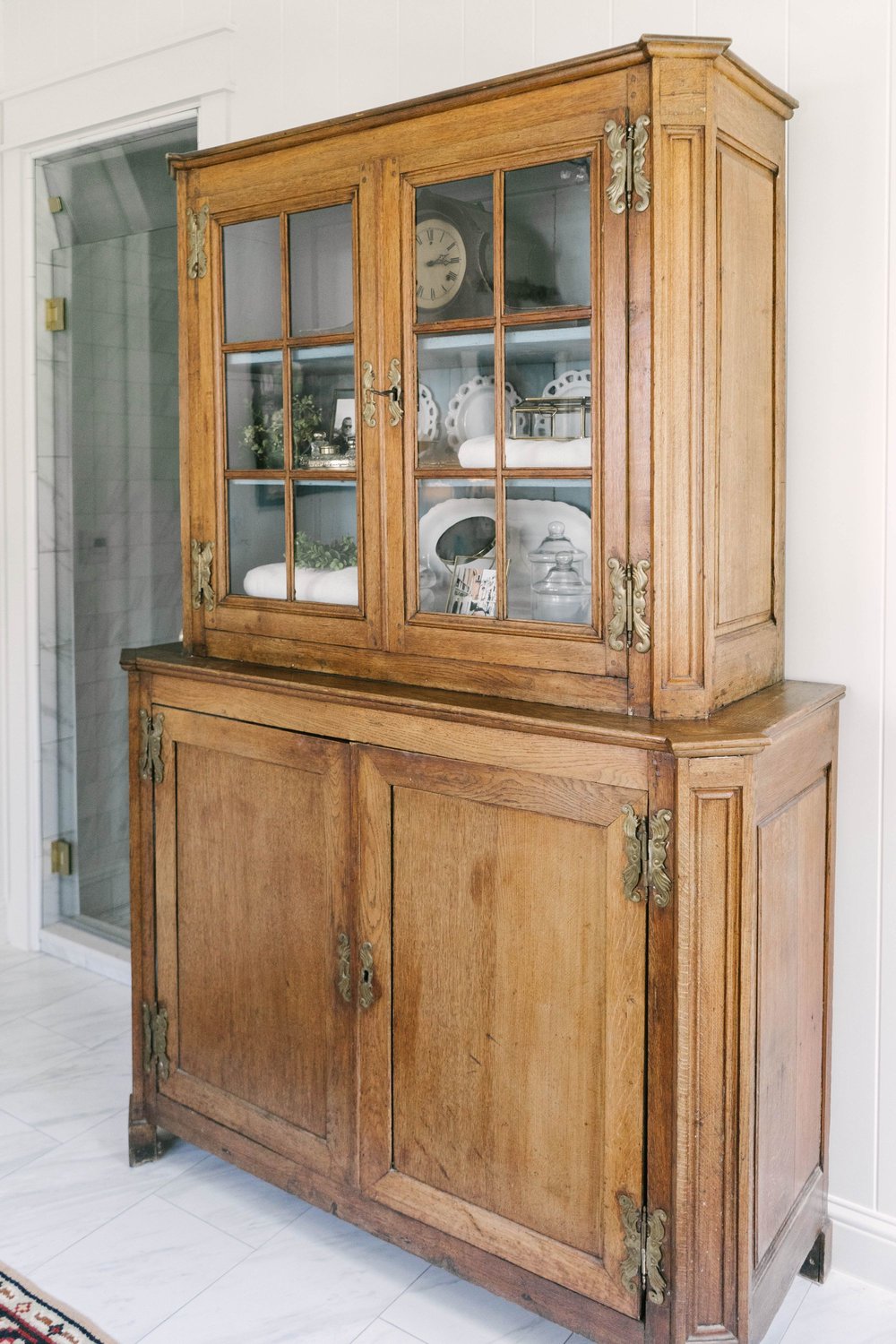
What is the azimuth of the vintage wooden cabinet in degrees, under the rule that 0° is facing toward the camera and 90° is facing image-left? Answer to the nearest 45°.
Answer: approximately 45°
